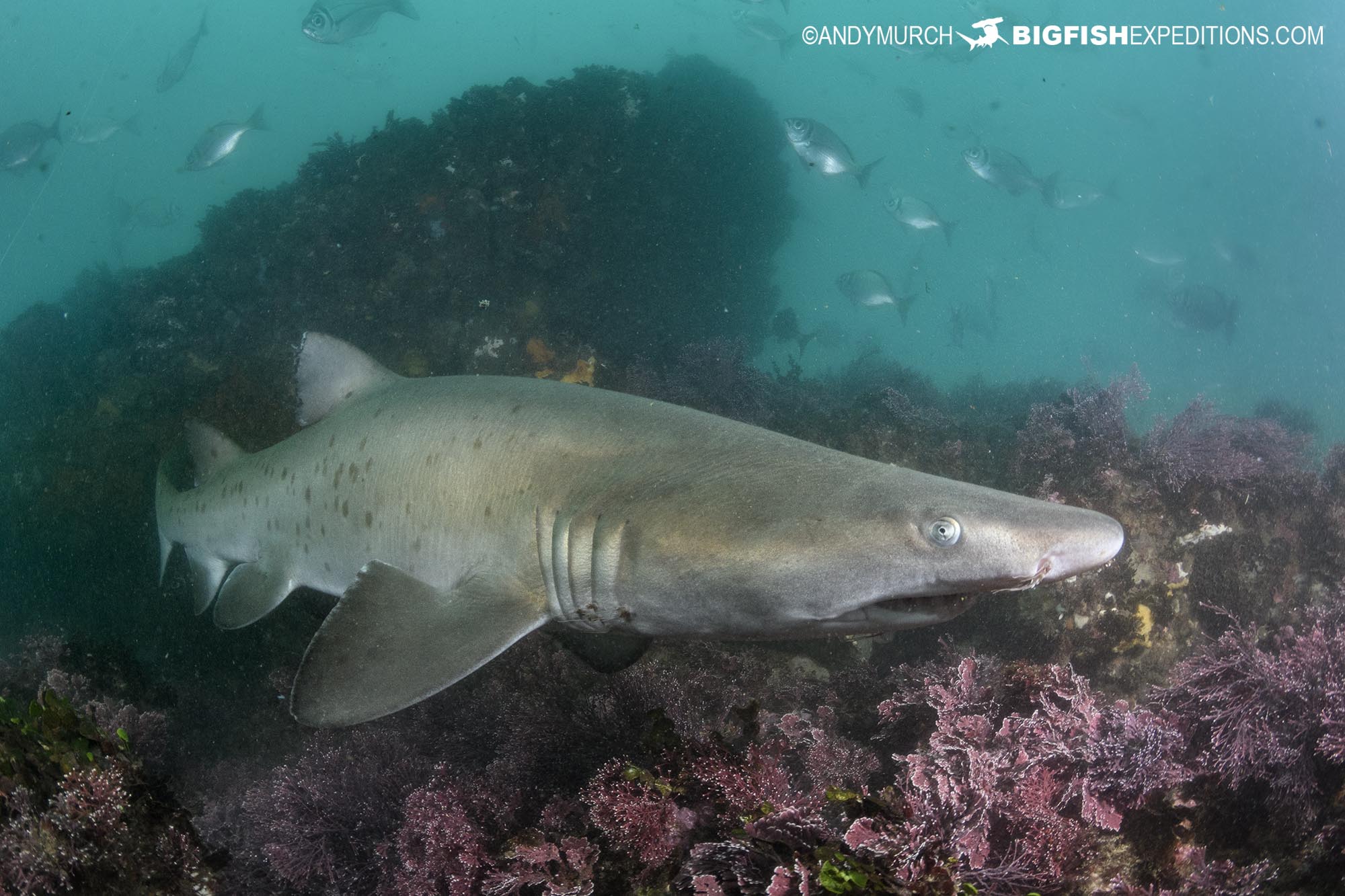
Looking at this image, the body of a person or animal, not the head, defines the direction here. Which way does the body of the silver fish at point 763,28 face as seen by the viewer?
to the viewer's left

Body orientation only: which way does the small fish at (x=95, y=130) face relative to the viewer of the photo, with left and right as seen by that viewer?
facing to the left of the viewer

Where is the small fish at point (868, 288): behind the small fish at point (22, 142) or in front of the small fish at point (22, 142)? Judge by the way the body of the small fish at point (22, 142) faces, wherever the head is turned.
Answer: behind

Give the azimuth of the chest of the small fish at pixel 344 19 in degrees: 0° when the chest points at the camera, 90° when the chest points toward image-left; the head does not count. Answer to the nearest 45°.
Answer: approximately 90°

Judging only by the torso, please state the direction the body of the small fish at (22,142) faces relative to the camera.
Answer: to the viewer's left

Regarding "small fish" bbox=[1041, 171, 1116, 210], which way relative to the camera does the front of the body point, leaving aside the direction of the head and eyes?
to the viewer's left

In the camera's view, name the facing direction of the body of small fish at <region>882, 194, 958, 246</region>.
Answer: to the viewer's left

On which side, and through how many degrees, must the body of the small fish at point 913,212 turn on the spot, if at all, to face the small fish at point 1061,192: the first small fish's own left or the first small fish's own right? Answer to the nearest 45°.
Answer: approximately 135° to the first small fish's own right
